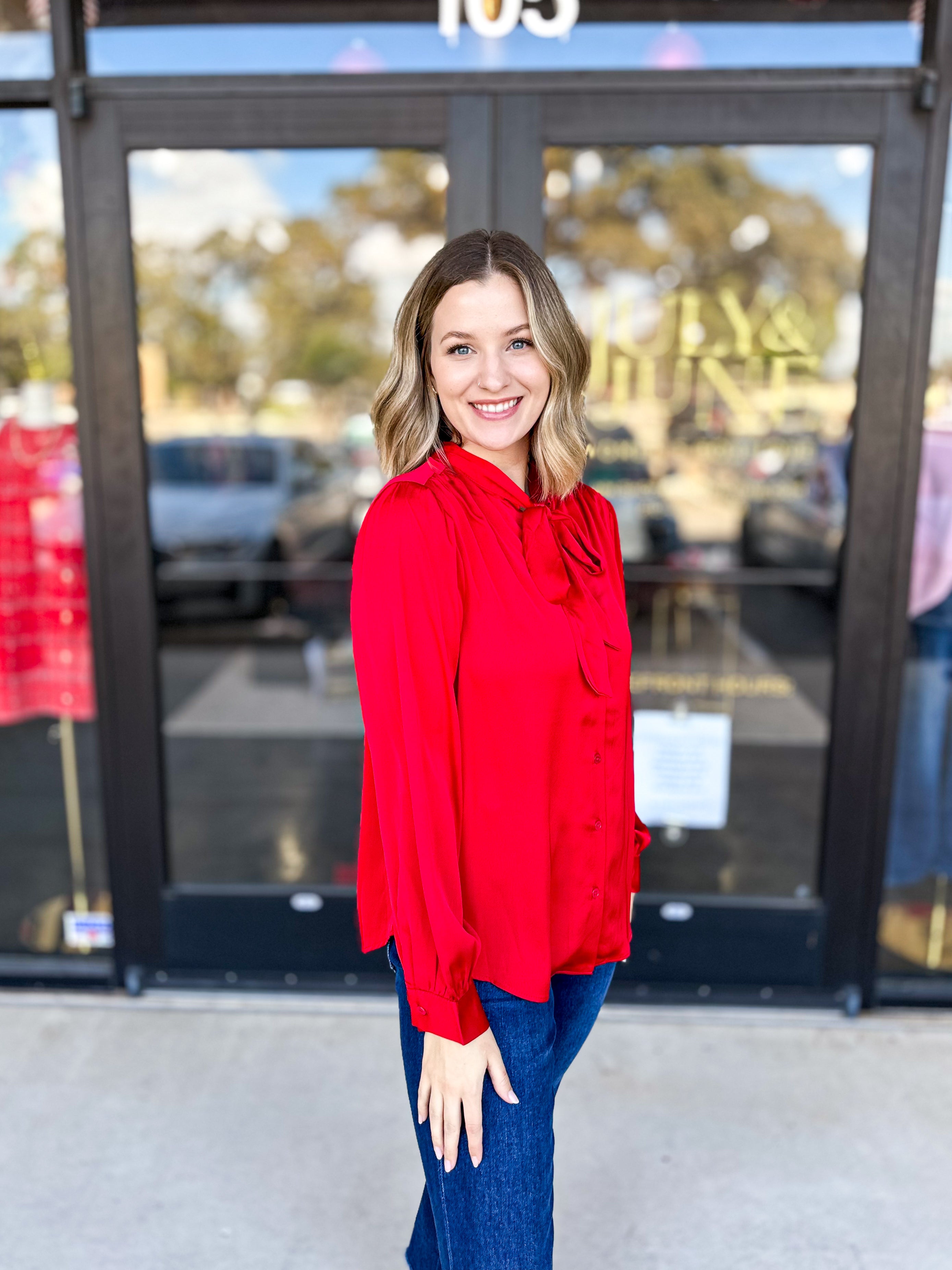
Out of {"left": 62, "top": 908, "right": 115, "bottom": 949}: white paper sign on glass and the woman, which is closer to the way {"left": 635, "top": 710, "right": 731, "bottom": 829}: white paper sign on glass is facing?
the woman

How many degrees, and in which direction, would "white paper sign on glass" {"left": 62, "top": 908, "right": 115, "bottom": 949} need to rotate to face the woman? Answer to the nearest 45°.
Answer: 0° — it already faces them

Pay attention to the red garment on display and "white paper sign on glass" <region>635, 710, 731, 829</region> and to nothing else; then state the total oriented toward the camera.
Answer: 2

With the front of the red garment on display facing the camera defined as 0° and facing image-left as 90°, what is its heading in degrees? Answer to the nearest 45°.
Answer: approximately 0°

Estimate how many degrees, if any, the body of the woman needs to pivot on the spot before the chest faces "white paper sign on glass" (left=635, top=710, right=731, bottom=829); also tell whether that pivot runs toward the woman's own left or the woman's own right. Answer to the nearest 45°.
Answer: approximately 135° to the woman's own left

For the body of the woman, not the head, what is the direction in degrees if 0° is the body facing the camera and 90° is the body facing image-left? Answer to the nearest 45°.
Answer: approximately 315°

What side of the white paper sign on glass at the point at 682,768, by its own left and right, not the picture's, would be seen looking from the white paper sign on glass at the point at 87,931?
right

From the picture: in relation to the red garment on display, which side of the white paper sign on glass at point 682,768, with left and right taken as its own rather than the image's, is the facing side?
right

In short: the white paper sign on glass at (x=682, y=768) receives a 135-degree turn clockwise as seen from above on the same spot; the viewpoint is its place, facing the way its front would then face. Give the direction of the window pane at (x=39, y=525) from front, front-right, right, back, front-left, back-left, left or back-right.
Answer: front-left
